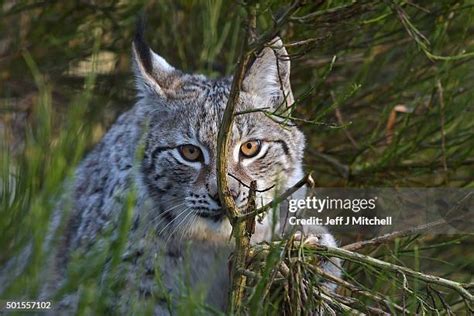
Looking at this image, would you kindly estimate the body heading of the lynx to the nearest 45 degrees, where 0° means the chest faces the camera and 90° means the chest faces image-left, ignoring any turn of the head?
approximately 315°
